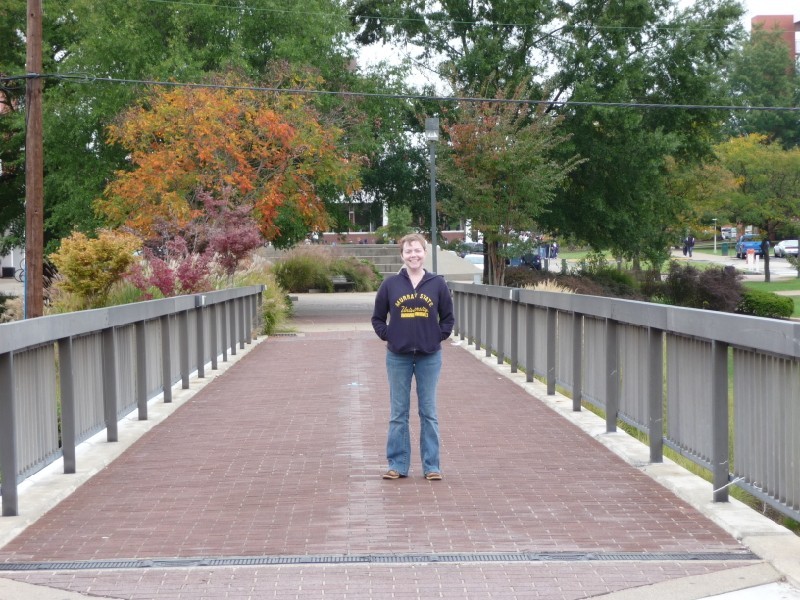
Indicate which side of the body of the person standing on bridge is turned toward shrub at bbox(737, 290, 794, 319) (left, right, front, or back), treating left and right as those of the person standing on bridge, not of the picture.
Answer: back

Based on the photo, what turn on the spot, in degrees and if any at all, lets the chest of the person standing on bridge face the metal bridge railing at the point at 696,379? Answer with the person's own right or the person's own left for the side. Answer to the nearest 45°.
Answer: approximately 90° to the person's own left

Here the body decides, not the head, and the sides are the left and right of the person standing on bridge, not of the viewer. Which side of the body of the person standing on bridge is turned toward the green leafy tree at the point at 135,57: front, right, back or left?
back

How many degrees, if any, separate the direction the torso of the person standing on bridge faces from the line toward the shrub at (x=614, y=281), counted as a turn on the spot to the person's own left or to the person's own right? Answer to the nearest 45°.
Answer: approximately 180°

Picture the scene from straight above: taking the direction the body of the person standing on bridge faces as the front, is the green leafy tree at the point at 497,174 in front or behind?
behind

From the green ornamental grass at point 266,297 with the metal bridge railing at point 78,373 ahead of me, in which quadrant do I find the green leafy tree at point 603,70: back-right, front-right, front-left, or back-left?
back-left

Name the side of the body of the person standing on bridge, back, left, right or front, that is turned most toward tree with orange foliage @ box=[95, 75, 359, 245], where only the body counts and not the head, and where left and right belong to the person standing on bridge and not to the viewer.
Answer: back

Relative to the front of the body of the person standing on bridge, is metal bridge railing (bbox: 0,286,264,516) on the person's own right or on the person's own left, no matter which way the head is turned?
on the person's own right

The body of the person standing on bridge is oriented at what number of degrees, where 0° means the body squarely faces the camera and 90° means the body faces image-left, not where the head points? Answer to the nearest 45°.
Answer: approximately 0°

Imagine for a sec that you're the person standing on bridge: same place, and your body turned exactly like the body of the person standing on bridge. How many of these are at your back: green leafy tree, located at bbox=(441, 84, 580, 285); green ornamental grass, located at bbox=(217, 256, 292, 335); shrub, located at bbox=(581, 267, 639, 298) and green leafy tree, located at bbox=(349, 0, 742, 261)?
4
